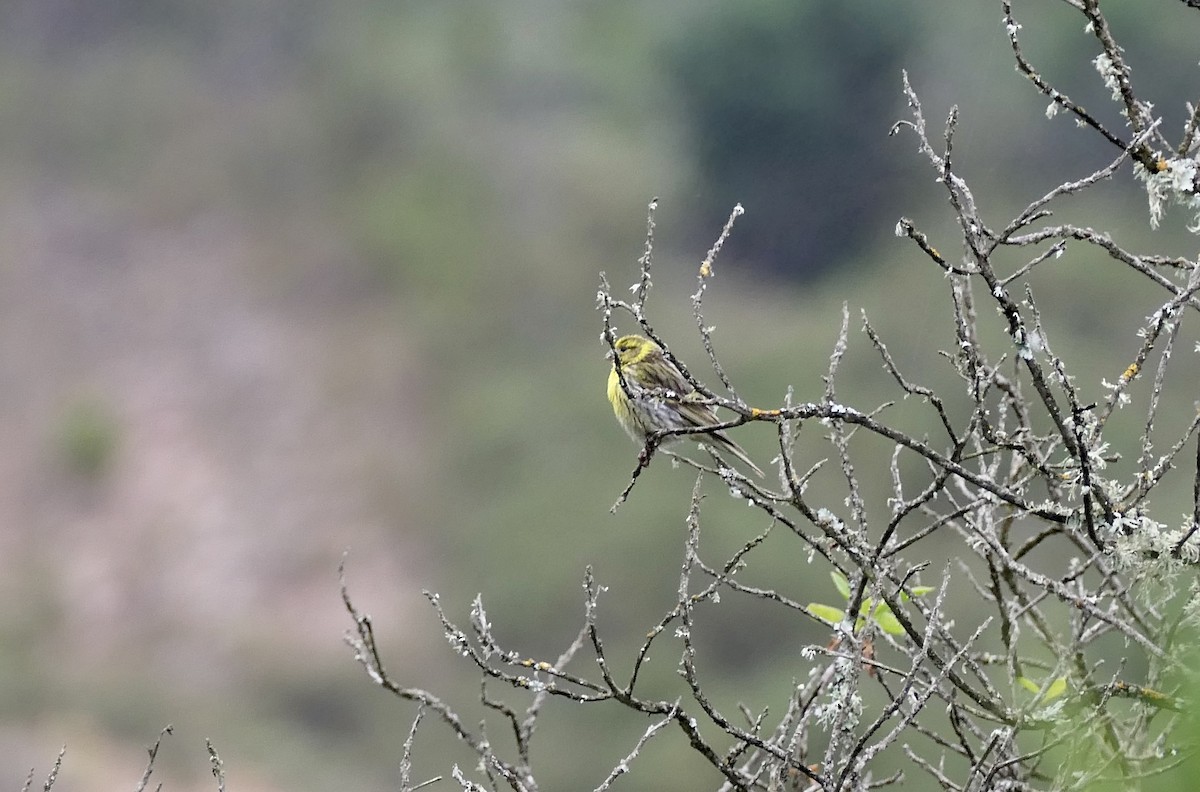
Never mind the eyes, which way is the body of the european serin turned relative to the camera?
to the viewer's left
